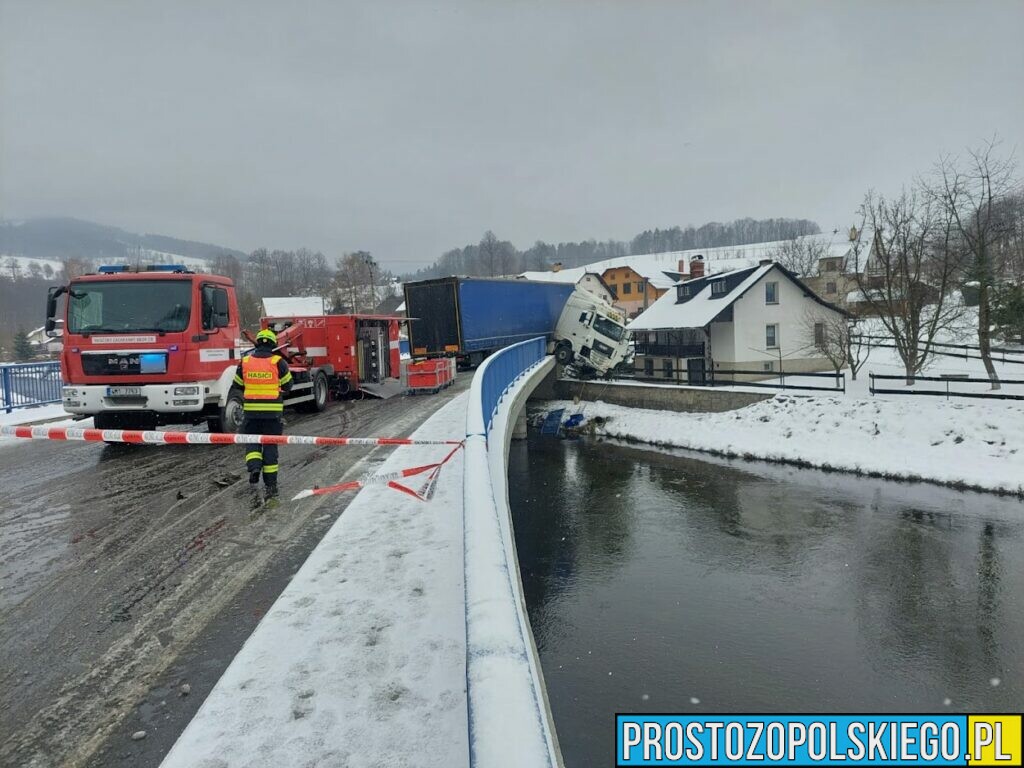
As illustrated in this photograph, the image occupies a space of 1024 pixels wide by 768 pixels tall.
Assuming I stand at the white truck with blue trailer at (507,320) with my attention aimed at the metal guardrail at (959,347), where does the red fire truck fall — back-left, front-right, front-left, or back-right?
back-right

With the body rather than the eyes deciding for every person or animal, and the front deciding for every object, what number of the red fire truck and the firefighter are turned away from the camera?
1

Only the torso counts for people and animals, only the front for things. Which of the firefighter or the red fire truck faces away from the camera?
the firefighter

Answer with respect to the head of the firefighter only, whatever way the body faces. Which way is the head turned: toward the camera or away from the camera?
away from the camera

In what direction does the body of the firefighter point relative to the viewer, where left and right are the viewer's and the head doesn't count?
facing away from the viewer

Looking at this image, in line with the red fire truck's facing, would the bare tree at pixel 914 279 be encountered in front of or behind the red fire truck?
behind

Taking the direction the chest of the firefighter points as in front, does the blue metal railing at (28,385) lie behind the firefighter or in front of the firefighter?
in front

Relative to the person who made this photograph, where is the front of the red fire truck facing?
facing the viewer and to the left of the viewer
